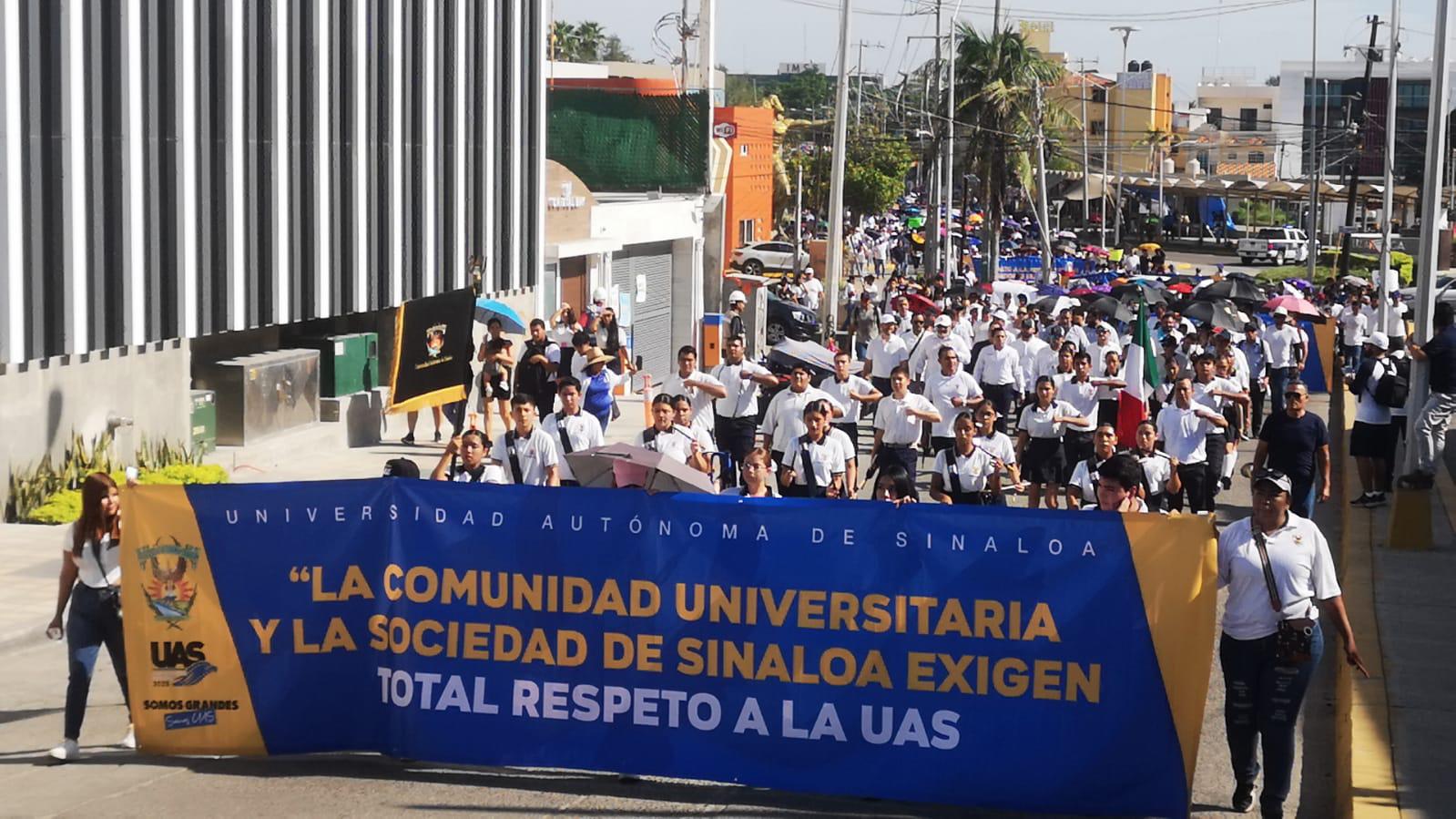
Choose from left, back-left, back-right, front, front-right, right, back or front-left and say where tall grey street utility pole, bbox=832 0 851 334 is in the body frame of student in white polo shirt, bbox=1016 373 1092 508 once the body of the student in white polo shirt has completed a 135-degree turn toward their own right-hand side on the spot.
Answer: front-right

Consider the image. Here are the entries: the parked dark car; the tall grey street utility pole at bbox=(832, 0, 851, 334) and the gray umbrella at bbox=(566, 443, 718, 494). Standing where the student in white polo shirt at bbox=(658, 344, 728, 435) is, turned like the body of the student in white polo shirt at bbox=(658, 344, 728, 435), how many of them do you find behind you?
2

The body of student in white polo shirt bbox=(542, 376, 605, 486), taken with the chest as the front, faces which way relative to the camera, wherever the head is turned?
toward the camera

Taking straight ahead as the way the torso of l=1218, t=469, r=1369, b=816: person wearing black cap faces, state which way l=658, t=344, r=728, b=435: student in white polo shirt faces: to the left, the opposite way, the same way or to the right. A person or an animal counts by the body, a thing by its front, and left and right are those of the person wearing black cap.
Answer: the same way

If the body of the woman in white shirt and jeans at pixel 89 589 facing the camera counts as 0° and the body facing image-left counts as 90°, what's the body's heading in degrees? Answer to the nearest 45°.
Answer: approximately 315°

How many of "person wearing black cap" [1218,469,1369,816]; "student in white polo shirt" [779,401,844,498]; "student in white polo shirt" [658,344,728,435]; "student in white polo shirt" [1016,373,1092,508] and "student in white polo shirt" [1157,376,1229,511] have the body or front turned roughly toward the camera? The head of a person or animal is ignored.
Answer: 5

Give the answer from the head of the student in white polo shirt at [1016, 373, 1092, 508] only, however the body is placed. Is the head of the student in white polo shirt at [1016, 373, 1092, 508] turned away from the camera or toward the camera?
toward the camera

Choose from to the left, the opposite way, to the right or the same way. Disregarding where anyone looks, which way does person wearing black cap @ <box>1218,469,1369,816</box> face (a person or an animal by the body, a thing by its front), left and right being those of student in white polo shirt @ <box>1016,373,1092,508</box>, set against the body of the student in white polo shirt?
the same way

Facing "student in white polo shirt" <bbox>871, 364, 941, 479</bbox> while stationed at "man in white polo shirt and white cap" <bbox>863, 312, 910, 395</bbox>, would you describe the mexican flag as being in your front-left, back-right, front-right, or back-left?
front-left

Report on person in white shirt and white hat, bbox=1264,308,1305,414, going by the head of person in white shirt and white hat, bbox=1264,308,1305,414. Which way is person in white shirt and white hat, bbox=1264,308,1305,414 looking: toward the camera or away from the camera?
toward the camera

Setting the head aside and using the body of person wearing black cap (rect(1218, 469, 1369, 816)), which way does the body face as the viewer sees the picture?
toward the camera

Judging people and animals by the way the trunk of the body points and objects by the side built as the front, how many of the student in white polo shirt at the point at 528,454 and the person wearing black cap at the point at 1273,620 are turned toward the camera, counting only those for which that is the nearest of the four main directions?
2

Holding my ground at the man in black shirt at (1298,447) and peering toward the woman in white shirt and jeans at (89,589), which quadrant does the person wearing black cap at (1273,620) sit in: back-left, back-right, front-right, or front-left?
front-left

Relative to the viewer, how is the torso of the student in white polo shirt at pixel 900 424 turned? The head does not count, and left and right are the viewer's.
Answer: facing the viewer

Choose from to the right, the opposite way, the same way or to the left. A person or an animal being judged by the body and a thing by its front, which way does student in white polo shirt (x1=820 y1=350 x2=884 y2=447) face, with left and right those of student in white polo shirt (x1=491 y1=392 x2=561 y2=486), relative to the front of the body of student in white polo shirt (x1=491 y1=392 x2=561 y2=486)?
the same way

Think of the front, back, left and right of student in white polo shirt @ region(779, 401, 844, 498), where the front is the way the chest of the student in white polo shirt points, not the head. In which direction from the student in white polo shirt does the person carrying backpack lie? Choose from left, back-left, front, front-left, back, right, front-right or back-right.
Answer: back-left

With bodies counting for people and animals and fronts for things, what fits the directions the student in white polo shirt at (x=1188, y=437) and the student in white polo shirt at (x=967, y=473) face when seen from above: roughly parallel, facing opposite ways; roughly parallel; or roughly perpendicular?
roughly parallel

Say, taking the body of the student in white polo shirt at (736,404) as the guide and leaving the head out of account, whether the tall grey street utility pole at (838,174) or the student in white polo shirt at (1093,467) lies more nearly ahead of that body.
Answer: the student in white polo shirt

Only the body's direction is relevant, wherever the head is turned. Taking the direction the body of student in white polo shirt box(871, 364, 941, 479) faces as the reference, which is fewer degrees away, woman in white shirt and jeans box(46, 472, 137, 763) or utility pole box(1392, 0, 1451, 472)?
the woman in white shirt and jeans

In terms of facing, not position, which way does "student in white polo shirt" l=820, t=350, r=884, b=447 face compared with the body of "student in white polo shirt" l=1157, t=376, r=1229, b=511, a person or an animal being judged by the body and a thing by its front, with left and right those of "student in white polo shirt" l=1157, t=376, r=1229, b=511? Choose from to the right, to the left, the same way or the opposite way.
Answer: the same way

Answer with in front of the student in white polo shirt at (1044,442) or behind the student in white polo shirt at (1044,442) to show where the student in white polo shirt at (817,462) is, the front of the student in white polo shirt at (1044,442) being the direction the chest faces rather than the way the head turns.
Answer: in front

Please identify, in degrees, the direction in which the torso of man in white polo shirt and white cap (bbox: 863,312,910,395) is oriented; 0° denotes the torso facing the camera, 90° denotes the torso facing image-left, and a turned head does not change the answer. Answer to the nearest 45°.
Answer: approximately 0°
